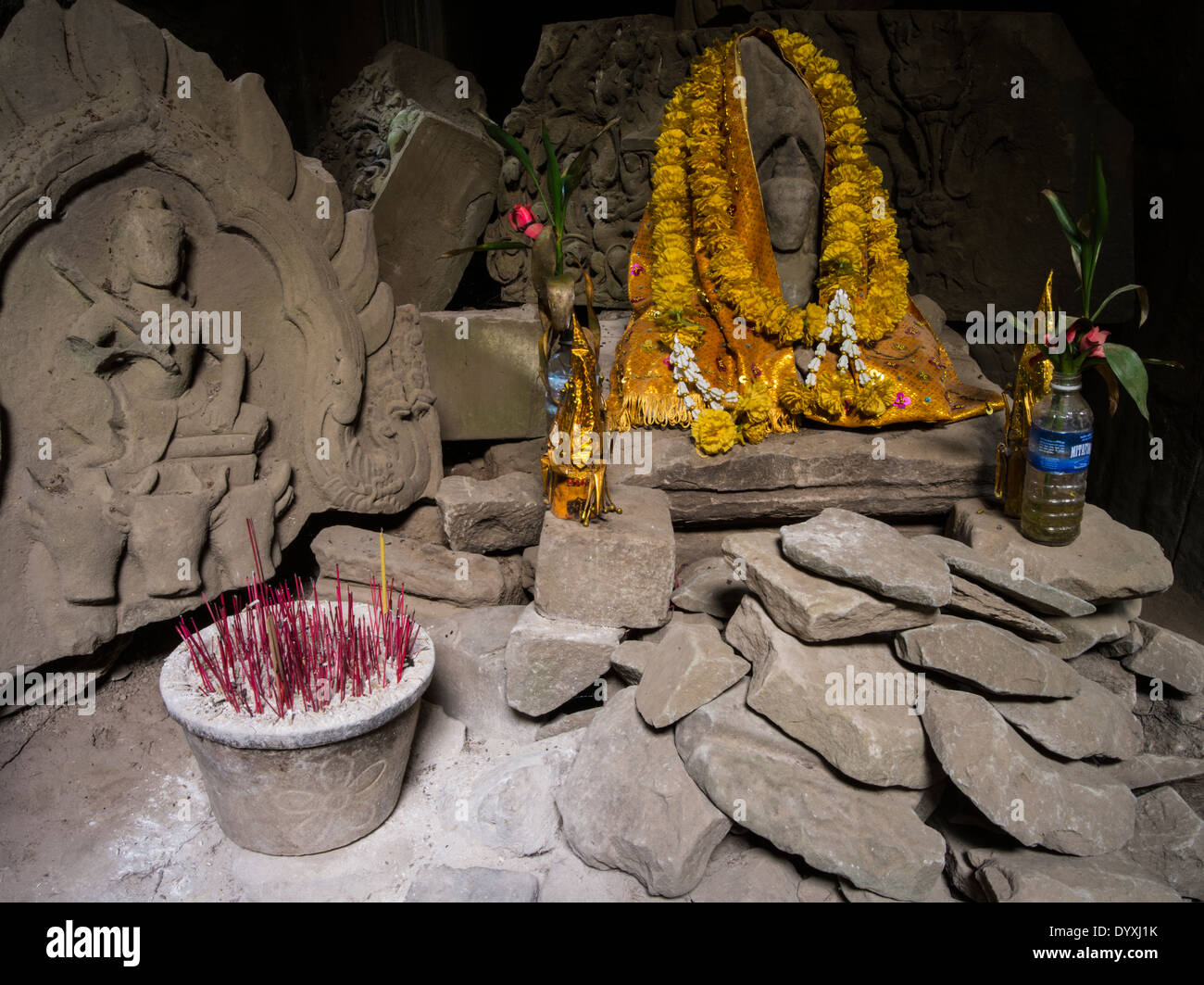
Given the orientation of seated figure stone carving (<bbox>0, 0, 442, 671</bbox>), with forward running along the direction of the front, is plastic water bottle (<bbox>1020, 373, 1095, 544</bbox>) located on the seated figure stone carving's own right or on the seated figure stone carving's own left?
on the seated figure stone carving's own left

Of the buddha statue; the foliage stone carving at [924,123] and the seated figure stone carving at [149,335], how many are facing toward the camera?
3

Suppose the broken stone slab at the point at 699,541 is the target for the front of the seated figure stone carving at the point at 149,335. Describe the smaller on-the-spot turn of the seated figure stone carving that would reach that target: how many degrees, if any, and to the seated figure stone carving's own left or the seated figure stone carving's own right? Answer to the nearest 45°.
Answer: approximately 90° to the seated figure stone carving's own left

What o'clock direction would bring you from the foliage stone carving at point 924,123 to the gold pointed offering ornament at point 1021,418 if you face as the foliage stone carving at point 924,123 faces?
The gold pointed offering ornament is roughly at 12 o'clock from the foliage stone carving.

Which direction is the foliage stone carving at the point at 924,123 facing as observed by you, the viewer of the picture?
facing the viewer

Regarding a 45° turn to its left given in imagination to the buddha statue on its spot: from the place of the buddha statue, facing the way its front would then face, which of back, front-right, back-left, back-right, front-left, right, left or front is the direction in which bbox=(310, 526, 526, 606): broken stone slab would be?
right

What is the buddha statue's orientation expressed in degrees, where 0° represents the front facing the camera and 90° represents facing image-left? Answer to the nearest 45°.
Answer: approximately 0°

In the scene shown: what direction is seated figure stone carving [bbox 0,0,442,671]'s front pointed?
toward the camera

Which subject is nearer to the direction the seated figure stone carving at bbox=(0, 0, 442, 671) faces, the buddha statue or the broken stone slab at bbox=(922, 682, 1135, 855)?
the broken stone slab

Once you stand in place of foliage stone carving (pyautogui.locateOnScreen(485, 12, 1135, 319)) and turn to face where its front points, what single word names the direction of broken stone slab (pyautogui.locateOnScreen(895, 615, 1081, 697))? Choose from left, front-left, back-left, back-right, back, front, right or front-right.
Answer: front

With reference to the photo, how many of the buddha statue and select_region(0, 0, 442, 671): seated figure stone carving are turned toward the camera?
2

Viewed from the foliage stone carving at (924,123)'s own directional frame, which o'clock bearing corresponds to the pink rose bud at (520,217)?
The pink rose bud is roughly at 1 o'clock from the foliage stone carving.
